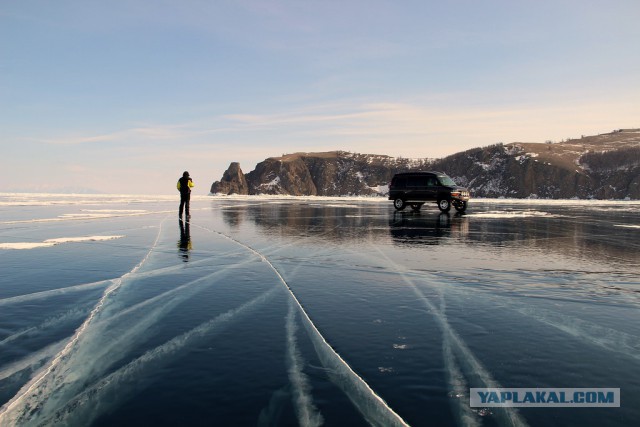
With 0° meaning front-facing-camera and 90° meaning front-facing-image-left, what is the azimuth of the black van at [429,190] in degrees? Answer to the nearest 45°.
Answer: approximately 315°
